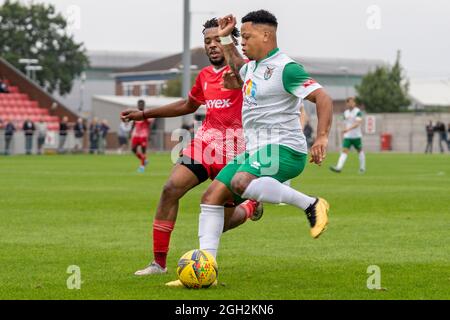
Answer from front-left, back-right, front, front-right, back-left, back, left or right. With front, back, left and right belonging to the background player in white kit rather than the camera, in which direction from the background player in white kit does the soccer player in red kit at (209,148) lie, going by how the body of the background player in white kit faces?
front-left

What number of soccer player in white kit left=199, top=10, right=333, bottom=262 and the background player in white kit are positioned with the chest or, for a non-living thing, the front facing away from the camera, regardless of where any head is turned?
0

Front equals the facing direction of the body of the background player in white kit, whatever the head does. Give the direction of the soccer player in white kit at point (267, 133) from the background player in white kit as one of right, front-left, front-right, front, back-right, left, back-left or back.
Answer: front-left

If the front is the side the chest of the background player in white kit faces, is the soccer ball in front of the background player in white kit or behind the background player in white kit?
in front

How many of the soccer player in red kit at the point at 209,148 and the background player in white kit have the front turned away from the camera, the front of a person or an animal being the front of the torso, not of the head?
0
